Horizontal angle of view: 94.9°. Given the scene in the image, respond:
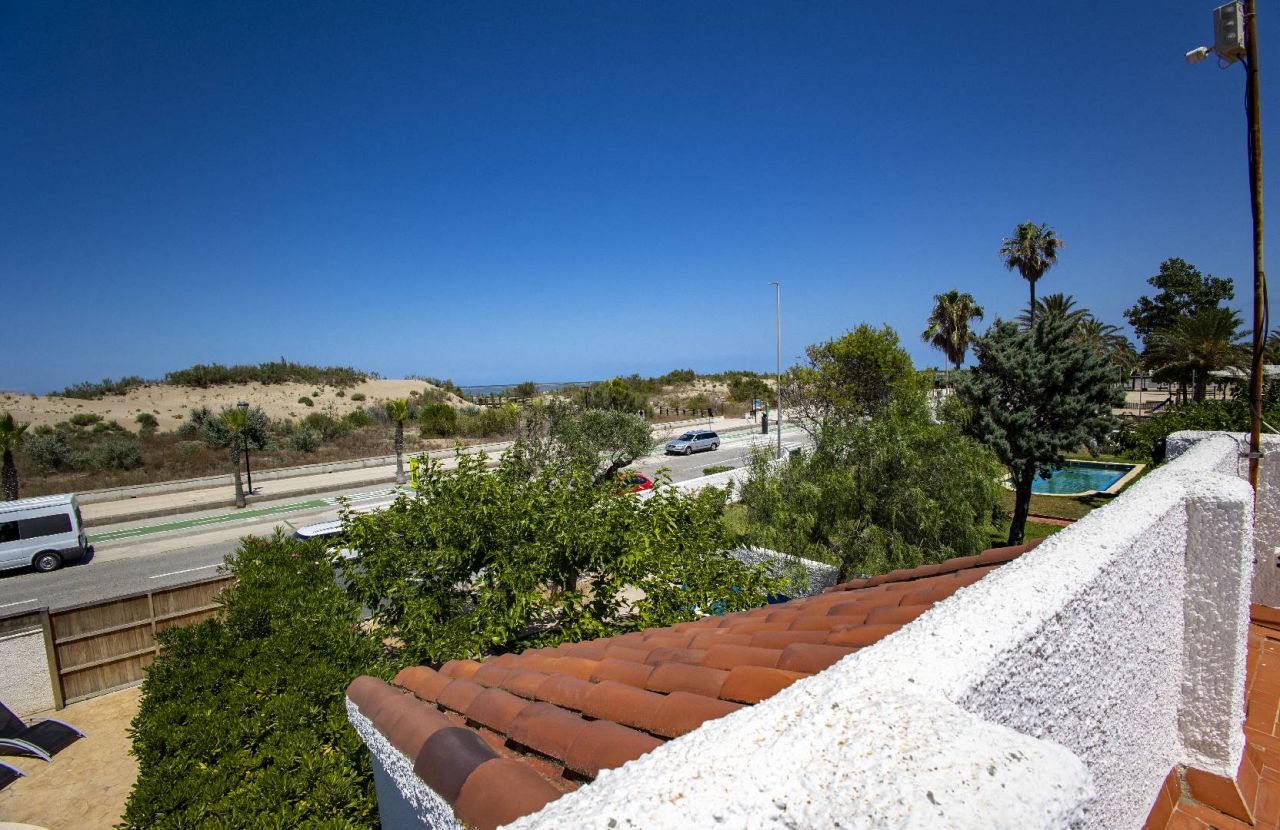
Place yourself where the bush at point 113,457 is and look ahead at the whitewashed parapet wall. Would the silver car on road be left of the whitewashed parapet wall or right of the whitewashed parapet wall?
left

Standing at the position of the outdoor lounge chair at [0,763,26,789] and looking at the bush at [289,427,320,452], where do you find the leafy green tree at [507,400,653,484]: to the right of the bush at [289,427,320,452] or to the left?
right

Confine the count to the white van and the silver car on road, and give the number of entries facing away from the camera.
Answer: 0

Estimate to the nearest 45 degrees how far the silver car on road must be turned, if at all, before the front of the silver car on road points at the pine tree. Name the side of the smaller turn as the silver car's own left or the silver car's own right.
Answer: approximately 90° to the silver car's own left

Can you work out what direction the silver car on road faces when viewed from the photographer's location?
facing the viewer and to the left of the viewer

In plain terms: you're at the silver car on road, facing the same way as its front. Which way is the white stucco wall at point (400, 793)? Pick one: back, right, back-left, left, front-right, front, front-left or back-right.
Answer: front-left
